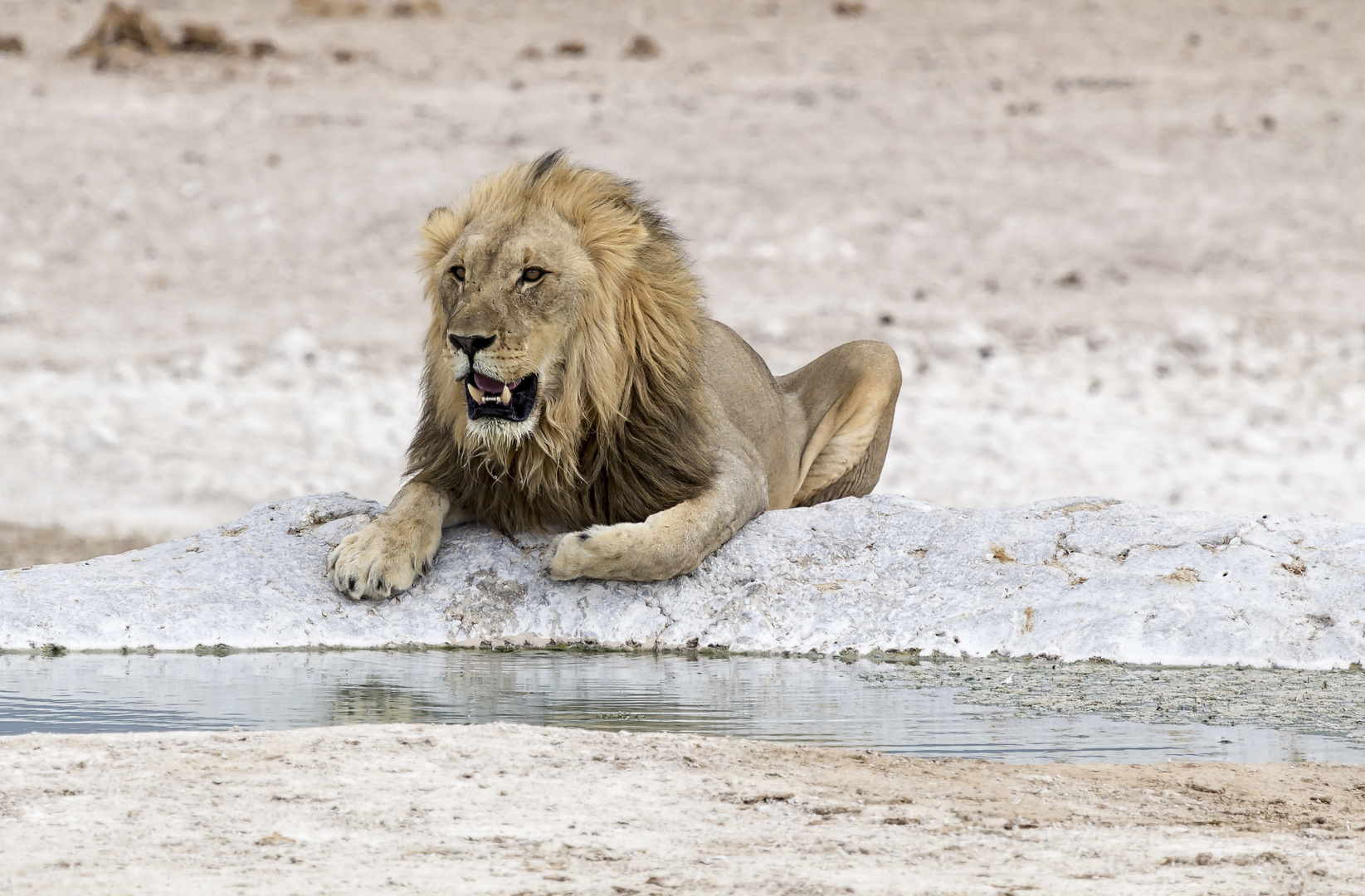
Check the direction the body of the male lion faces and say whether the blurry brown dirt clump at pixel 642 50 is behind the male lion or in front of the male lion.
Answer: behind

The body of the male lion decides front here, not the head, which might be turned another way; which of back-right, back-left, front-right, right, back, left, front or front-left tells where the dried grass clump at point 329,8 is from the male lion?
back-right

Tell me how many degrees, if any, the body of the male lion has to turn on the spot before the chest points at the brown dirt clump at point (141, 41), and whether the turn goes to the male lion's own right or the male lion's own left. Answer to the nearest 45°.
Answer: approximately 135° to the male lion's own right

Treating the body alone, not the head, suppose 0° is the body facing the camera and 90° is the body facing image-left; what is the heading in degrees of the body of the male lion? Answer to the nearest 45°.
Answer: approximately 45°

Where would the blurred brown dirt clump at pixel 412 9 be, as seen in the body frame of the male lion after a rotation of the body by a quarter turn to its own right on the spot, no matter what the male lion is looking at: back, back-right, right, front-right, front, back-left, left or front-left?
front-right
